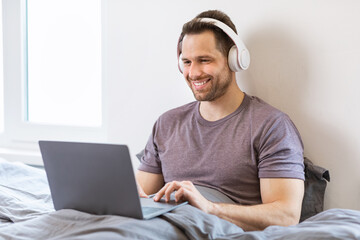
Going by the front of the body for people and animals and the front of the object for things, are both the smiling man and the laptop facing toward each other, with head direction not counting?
yes

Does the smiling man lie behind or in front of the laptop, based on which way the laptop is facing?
in front

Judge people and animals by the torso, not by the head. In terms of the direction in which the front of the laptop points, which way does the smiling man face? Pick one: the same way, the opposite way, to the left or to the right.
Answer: the opposite way

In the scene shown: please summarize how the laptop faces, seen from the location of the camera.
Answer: facing away from the viewer and to the right of the viewer

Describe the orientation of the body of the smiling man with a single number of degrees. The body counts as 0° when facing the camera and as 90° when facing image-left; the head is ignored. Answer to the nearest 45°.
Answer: approximately 45°

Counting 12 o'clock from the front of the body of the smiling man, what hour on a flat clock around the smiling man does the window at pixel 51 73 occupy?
The window is roughly at 3 o'clock from the smiling man.

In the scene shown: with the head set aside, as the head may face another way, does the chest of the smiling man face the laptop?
yes

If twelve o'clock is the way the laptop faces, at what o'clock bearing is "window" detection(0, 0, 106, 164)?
The window is roughly at 10 o'clock from the laptop.
